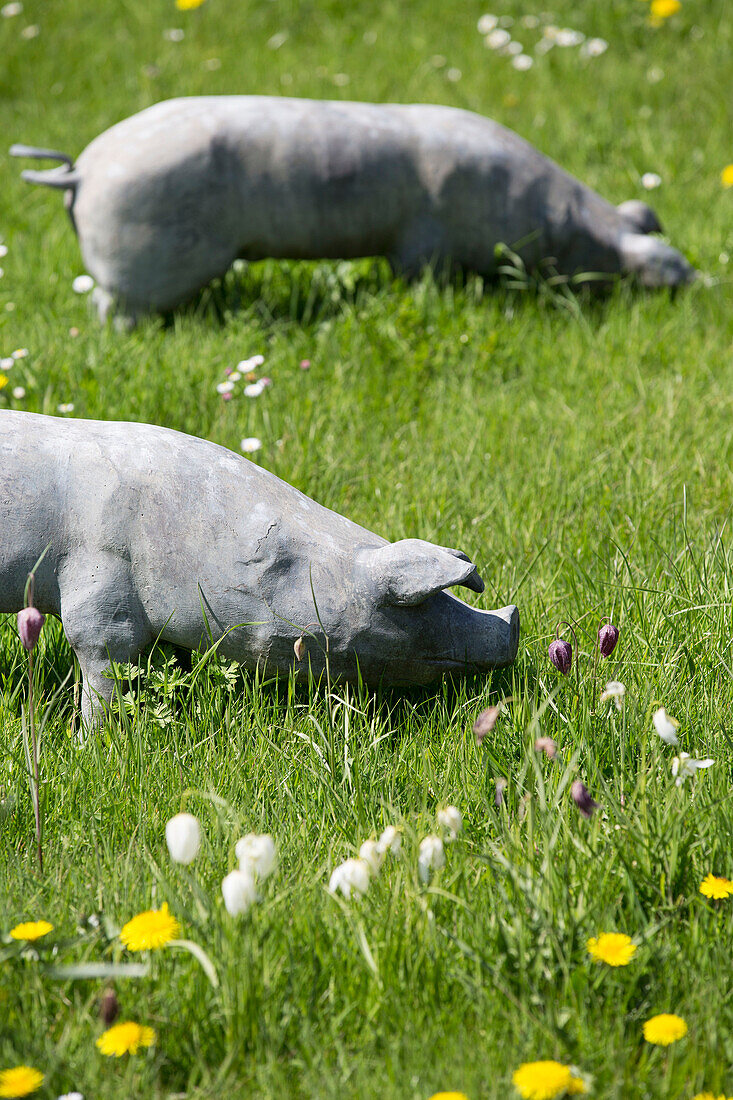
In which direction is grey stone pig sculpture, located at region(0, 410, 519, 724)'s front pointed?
to the viewer's right

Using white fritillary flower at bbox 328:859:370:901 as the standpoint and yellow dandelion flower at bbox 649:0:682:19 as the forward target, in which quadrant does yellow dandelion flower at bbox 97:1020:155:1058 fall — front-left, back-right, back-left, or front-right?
back-left

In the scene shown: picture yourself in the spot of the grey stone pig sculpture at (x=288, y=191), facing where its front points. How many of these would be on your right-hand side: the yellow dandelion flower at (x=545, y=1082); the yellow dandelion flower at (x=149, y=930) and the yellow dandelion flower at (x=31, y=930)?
3

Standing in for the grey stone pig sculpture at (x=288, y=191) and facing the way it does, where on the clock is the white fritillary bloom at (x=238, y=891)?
The white fritillary bloom is roughly at 3 o'clock from the grey stone pig sculpture.

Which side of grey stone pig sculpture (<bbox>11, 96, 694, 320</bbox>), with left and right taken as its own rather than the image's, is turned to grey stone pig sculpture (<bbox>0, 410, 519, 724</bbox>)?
right

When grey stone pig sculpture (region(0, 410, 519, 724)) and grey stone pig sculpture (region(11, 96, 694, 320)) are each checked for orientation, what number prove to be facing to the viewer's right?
2

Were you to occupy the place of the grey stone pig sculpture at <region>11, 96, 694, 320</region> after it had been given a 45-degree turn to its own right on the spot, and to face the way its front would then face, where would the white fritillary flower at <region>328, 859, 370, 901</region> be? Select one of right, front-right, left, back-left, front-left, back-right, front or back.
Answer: front-right

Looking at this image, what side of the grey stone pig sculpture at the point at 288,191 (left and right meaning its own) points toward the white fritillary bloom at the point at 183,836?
right

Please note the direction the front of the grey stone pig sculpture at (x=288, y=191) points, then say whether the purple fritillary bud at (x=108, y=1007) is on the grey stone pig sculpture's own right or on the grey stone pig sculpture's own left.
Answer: on the grey stone pig sculpture's own right

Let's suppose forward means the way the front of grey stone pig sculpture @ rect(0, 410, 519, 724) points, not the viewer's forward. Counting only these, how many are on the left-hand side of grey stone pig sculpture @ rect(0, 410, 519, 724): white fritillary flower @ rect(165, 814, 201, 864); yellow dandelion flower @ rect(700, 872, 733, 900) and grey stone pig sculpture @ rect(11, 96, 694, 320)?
1

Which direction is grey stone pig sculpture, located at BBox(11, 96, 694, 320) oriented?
to the viewer's right

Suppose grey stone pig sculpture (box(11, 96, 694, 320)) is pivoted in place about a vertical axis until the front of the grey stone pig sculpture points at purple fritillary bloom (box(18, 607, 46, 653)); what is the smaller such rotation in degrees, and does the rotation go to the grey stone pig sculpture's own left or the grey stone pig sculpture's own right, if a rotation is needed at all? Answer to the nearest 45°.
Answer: approximately 90° to the grey stone pig sculpture's own right

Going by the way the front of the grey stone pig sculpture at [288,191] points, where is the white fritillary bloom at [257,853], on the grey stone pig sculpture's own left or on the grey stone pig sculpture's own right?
on the grey stone pig sculpture's own right
